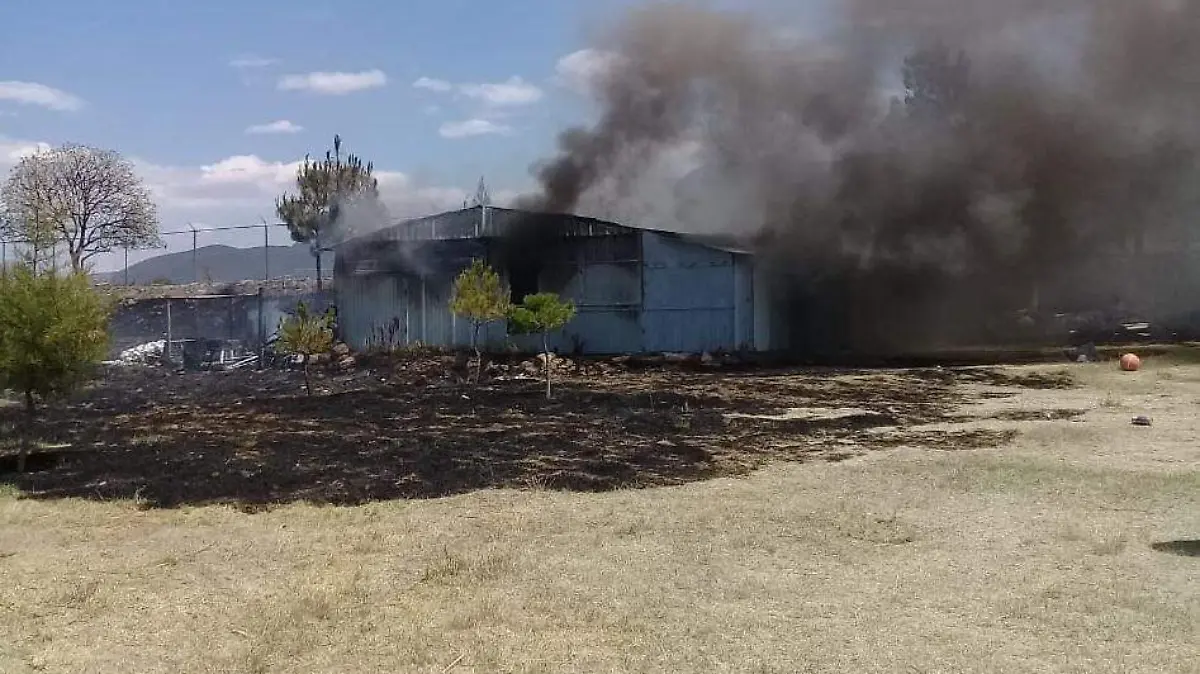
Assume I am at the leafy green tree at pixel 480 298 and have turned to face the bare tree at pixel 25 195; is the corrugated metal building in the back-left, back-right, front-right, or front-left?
front-right

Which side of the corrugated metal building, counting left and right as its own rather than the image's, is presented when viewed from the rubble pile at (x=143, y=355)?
right

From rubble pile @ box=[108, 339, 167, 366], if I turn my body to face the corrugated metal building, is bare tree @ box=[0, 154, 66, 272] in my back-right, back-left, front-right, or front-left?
back-left

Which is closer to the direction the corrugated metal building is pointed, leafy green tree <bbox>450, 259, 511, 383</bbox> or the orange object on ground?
the leafy green tree

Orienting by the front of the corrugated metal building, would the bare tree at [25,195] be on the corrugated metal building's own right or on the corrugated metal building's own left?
on the corrugated metal building's own right

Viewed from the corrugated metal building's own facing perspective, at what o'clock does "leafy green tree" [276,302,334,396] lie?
The leafy green tree is roughly at 1 o'clock from the corrugated metal building.

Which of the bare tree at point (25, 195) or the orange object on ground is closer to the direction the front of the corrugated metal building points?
the orange object on ground

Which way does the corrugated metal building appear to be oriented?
toward the camera

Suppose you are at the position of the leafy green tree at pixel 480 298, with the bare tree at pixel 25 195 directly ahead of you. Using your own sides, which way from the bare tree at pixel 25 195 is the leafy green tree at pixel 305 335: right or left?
left

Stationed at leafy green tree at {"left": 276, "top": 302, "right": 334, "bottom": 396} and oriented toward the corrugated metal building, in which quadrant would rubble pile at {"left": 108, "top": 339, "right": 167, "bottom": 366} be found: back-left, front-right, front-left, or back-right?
front-left
